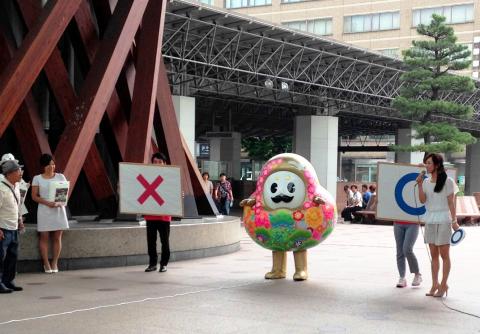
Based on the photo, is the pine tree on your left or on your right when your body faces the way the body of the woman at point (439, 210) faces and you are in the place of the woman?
on your right

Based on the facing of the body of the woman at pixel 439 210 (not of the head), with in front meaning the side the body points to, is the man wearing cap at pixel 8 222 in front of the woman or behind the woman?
in front

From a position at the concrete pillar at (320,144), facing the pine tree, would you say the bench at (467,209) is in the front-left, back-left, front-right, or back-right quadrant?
front-right

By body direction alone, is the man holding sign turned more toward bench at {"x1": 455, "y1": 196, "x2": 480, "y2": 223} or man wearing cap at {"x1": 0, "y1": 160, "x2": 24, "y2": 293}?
the man wearing cap

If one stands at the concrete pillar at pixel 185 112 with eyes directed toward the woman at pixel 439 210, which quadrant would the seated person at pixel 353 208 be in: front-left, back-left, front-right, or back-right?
front-left

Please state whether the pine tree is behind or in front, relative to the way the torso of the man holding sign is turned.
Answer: behind

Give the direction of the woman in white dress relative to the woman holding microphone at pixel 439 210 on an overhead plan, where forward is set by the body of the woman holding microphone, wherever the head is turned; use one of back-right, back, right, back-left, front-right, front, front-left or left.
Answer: front-right

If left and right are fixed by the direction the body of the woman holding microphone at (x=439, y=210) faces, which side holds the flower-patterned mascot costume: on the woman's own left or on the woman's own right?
on the woman's own right

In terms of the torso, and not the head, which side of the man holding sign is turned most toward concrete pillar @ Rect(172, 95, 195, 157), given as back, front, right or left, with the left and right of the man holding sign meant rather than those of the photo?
back

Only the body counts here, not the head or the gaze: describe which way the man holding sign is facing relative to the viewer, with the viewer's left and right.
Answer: facing the viewer

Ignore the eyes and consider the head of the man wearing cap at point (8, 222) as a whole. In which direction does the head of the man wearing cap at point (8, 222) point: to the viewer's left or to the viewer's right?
to the viewer's right

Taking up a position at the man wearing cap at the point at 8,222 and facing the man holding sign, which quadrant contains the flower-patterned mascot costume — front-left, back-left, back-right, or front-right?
front-right

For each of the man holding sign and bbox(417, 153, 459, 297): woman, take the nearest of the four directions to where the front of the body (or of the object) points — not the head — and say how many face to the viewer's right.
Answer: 0

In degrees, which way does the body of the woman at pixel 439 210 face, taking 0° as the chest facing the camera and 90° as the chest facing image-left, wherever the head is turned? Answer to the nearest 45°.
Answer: approximately 45°
